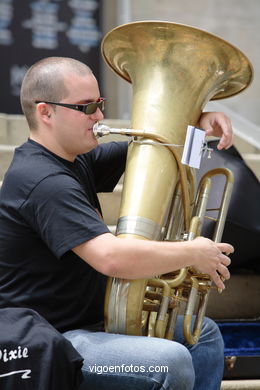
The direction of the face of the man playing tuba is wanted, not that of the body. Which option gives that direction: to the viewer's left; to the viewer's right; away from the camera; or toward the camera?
to the viewer's right

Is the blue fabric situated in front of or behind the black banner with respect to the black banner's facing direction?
in front

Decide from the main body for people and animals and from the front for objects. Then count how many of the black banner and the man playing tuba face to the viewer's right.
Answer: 1

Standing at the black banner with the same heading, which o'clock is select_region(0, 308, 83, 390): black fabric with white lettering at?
The black fabric with white lettering is roughly at 12 o'clock from the black banner.

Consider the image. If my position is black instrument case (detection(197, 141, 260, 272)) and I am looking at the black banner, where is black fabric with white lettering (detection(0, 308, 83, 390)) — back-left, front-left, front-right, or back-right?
back-left

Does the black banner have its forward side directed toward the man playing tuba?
yes

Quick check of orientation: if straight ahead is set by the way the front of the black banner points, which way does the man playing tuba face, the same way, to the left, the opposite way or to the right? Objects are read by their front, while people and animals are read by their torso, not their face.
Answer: to the left

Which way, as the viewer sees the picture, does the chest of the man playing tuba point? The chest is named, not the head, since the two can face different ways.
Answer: to the viewer's right
